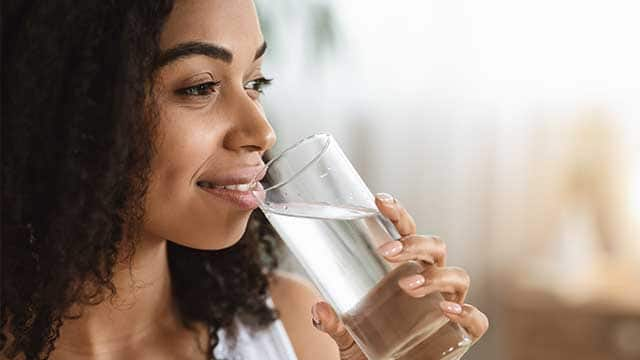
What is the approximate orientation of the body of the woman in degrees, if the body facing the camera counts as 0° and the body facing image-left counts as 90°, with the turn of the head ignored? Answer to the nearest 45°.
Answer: approximately 315°

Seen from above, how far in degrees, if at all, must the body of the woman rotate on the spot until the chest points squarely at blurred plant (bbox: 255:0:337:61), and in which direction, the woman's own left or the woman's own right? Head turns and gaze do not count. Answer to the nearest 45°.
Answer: approximately 135° to the woman's own left

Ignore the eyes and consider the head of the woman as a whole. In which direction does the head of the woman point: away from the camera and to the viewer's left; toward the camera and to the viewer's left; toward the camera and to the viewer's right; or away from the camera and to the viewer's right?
toward the camera and to the viewer's right
